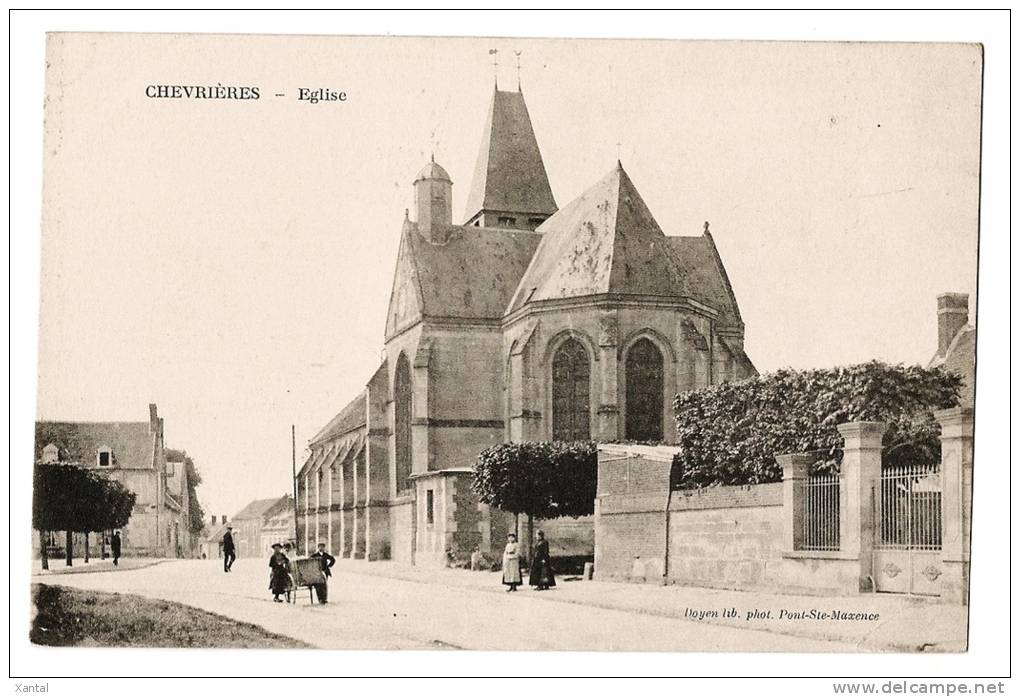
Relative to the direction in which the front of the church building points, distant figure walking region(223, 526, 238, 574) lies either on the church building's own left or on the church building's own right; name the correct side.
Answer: on the church building's own left

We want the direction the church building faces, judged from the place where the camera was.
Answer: facing away from the viewer and to the left of the viewer
